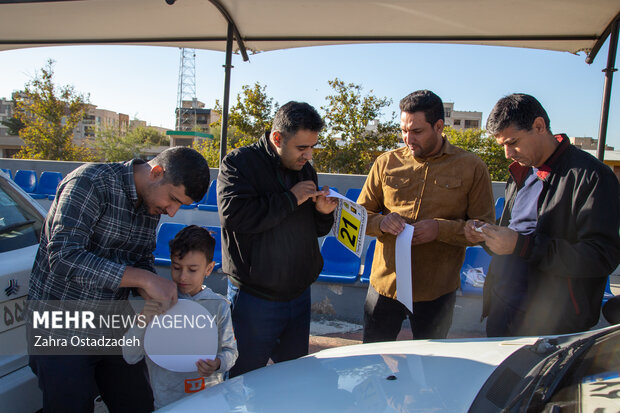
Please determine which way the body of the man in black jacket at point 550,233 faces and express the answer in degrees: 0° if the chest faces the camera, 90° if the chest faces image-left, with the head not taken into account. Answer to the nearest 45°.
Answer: approximately 45°

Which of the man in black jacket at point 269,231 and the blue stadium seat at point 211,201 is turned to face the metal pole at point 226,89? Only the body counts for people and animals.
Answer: the blue stadium seat

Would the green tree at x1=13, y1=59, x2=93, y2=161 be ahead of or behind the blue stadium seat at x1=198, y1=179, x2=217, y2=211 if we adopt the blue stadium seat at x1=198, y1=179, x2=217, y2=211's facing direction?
behind

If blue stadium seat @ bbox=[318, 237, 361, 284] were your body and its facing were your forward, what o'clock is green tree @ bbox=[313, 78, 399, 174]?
The green tree is roughly at 6 o'clock from the blue stadium seat.

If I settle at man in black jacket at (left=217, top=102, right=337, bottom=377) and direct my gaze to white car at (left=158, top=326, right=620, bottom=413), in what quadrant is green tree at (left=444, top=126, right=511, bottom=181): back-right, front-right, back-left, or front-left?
back-left

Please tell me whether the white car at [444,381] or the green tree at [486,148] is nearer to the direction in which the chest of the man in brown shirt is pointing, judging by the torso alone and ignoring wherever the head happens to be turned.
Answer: the white car

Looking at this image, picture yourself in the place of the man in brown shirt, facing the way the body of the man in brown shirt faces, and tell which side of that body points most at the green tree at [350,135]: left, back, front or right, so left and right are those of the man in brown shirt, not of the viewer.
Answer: back

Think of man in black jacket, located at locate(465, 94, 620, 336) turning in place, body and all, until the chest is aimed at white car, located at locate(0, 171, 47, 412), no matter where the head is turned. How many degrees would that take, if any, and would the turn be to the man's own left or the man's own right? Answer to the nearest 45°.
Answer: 0° — they already face it

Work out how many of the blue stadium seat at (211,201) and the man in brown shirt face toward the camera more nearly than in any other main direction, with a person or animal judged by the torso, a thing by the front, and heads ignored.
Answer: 2

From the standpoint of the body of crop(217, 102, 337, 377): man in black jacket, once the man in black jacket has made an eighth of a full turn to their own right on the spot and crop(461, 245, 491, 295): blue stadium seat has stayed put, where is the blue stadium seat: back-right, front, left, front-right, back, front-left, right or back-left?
back-left

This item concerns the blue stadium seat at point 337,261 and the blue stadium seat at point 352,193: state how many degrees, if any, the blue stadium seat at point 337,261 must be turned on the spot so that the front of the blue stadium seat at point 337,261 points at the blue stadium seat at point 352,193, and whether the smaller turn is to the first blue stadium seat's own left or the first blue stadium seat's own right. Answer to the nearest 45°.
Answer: approximately 180°

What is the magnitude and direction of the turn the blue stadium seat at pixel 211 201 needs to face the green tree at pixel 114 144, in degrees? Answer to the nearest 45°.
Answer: approximately 180°

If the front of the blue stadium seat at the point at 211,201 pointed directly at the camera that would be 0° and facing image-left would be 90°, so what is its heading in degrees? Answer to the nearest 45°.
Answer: approximately 0°

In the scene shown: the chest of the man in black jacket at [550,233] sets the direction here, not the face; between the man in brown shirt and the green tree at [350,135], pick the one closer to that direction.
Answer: the man in brown shirt

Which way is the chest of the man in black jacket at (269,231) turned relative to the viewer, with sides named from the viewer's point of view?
facing the viewer and to the right of the viewer

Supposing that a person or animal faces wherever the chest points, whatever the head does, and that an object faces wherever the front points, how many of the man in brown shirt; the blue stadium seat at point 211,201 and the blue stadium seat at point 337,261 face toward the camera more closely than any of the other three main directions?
3

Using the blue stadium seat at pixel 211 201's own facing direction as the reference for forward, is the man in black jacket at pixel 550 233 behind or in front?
in front
